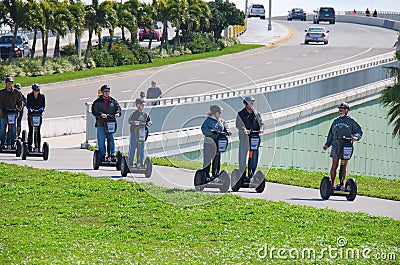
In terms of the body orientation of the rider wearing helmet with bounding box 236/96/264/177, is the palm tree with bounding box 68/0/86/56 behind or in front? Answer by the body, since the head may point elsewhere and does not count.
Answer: behind

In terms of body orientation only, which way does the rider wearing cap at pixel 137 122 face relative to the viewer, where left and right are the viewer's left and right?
facing the viewer and to the right of the viewer

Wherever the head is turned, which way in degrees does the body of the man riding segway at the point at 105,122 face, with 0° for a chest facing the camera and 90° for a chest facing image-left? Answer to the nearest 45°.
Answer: approximately 315°

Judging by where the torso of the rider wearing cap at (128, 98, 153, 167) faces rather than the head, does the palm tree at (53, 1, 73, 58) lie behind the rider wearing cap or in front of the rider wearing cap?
behind

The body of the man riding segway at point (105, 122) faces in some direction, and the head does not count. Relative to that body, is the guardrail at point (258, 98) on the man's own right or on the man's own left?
on the man's own left

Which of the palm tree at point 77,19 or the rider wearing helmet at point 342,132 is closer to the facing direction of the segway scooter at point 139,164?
the rider wearing helmet

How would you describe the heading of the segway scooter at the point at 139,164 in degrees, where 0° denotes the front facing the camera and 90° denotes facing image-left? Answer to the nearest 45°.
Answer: approximately 315°
